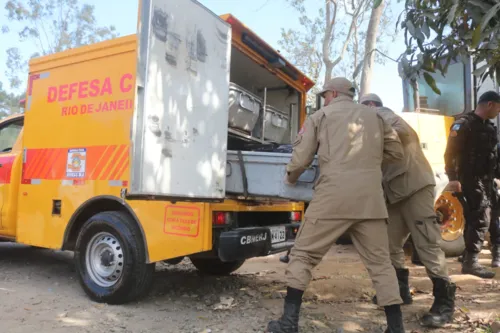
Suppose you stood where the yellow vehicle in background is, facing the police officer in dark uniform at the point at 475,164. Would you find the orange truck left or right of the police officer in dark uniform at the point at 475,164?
right

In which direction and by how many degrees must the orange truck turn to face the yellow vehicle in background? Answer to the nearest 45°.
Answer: approximately 135° to its right

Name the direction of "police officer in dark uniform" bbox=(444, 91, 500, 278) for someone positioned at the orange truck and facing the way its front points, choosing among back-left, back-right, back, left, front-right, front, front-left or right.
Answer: back-right

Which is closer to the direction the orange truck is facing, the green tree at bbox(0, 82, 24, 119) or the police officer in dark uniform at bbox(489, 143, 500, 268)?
the green tree

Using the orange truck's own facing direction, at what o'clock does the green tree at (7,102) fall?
The green tree is roughly at 1 o'clock from the orange truck.

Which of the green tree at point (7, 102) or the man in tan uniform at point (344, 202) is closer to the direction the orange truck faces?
the green tree

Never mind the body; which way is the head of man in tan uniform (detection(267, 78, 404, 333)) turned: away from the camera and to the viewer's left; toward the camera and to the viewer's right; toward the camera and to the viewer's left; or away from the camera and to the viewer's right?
away from the camera and to the viewer's left

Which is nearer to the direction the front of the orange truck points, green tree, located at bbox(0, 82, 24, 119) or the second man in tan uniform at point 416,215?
the green tree

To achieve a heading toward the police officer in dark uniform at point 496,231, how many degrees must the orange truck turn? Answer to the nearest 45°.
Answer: approximately 135° to its right

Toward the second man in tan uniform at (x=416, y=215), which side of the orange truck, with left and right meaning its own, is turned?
back

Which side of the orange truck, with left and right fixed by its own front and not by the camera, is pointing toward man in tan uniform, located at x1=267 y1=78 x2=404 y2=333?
back

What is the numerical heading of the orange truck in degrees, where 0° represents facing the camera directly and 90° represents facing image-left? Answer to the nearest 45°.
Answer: approximately 135°

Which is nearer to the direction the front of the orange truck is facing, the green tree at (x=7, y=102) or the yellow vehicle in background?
the green tree
